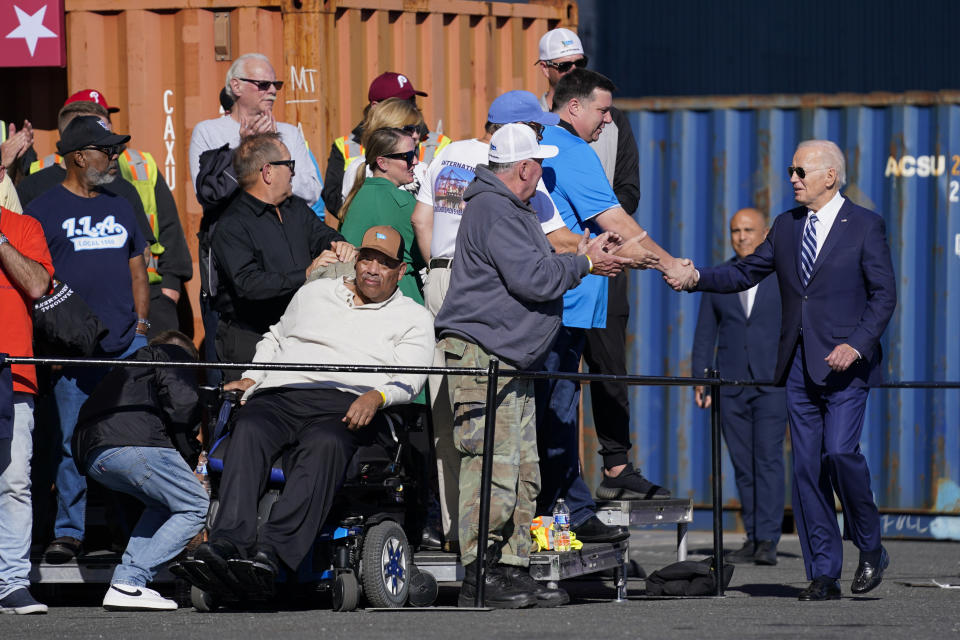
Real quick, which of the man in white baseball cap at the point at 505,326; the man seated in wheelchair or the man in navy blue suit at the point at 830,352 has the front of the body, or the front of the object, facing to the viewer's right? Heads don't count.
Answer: the man in white baseball cap

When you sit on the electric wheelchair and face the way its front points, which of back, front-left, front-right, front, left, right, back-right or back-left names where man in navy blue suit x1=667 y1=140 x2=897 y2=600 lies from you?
back-left

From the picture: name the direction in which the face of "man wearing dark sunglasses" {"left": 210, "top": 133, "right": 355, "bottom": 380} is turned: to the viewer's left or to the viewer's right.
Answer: to the viewer's right

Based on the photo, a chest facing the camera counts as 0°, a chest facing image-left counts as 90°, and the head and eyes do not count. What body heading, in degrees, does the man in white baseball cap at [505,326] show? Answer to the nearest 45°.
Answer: approximately 270°

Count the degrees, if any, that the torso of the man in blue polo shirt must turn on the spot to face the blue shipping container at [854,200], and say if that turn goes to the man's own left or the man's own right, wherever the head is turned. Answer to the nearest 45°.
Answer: approximately 45° to the man's own left

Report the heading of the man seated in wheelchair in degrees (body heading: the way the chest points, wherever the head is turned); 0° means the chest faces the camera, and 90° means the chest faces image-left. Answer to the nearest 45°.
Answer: approximately 45°

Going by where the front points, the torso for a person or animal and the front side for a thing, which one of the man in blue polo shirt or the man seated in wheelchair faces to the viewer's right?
the man in blue polo shirt

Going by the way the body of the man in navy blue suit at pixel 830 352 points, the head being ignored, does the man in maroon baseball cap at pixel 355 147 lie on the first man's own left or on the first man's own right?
on the first man's own right

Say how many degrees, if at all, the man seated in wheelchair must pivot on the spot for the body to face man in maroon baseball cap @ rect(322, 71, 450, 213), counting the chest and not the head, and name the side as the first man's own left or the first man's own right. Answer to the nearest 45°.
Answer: approximately 135° to the first man's own right

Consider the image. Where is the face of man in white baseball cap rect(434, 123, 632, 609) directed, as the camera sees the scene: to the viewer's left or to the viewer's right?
to the viewer's right

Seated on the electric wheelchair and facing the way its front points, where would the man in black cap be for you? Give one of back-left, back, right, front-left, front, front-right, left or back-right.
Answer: right

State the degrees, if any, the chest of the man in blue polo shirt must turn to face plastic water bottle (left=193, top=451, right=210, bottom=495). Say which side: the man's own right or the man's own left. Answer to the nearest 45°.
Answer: approximately 180°

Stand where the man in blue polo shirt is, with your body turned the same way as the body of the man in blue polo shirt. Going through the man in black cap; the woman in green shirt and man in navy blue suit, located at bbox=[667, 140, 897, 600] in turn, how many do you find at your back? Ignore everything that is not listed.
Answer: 2
